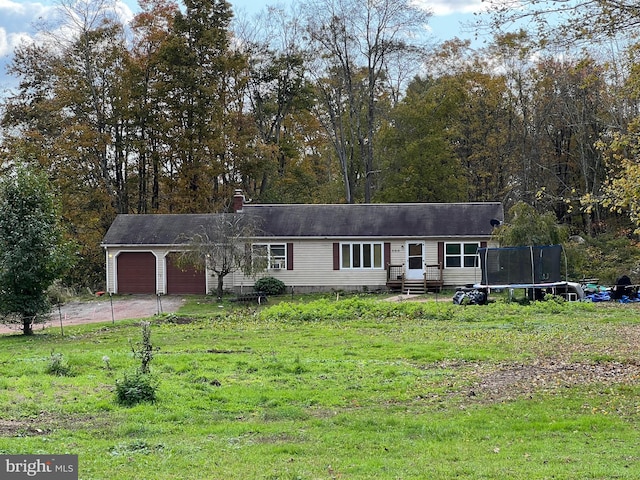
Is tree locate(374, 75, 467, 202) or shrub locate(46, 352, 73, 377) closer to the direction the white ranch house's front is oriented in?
the shrub

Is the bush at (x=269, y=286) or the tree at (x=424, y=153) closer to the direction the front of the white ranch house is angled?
the bush

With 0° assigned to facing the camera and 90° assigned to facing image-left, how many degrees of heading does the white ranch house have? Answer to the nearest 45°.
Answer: approximately 0°

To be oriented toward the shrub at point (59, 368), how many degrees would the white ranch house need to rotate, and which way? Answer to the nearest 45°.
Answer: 0° — it already faces it

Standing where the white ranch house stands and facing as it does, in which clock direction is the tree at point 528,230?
The tree is roughly at 10 o'clock from the white ranch house.

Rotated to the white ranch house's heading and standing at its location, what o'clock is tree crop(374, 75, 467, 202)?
The tree is roughly at 7 o'clock from the white ranch house.

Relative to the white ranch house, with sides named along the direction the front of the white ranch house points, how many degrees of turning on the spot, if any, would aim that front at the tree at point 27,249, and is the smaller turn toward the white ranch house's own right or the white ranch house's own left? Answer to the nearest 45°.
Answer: approximately 45° to the white ranch house's own right

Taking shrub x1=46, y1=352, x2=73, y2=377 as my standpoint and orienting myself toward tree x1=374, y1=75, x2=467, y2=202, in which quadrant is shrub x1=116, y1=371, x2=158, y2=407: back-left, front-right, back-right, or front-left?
back-right

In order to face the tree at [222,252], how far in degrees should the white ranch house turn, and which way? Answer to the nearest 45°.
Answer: approximately 45° to its right
